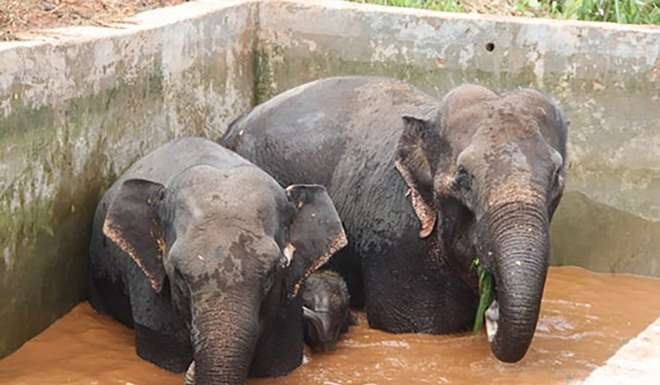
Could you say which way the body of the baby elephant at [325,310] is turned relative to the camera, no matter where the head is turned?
toward the camera

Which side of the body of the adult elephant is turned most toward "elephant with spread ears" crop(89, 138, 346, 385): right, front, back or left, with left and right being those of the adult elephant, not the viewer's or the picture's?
right

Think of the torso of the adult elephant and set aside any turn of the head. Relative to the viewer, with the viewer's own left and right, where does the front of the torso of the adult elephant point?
facing the viewer and to the right of the viewer

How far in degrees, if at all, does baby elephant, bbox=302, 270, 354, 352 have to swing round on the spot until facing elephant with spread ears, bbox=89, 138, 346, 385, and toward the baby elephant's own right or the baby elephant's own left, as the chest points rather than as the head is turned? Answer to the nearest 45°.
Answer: approximately 45° to the baby elephant's own right
